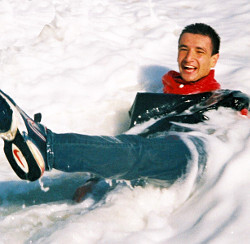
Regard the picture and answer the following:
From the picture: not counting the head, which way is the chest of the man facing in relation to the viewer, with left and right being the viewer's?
facing the viewer and to the left of the viewer
